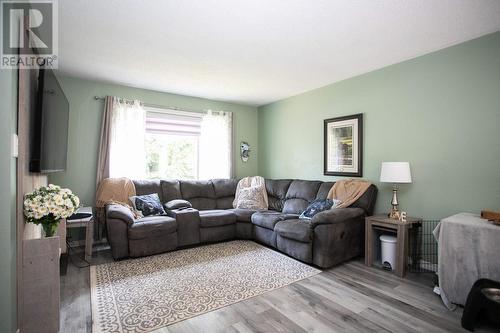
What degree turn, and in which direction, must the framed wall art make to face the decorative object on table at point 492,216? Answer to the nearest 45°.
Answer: approximately 90° to its left

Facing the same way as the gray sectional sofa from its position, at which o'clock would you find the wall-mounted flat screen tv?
The wall-mounted flat screen tv is roughly at 2 o'clock from the gray sectional sofa.

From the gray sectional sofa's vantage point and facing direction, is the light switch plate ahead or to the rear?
ahead

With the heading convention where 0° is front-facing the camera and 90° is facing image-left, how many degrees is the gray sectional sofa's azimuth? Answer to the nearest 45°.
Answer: approximately 0°

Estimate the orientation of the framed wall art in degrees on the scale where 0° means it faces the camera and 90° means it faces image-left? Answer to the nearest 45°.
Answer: approximately 45°

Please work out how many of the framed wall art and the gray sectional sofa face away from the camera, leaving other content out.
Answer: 0

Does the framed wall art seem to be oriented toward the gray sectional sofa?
yes

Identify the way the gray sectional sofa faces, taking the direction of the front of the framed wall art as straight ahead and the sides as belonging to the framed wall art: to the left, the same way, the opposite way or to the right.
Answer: to the left

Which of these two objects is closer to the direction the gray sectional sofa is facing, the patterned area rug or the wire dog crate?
the patterned area rug

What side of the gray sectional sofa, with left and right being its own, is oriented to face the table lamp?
left

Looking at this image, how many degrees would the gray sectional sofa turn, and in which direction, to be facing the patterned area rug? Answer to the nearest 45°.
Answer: approximately 45° to its right
